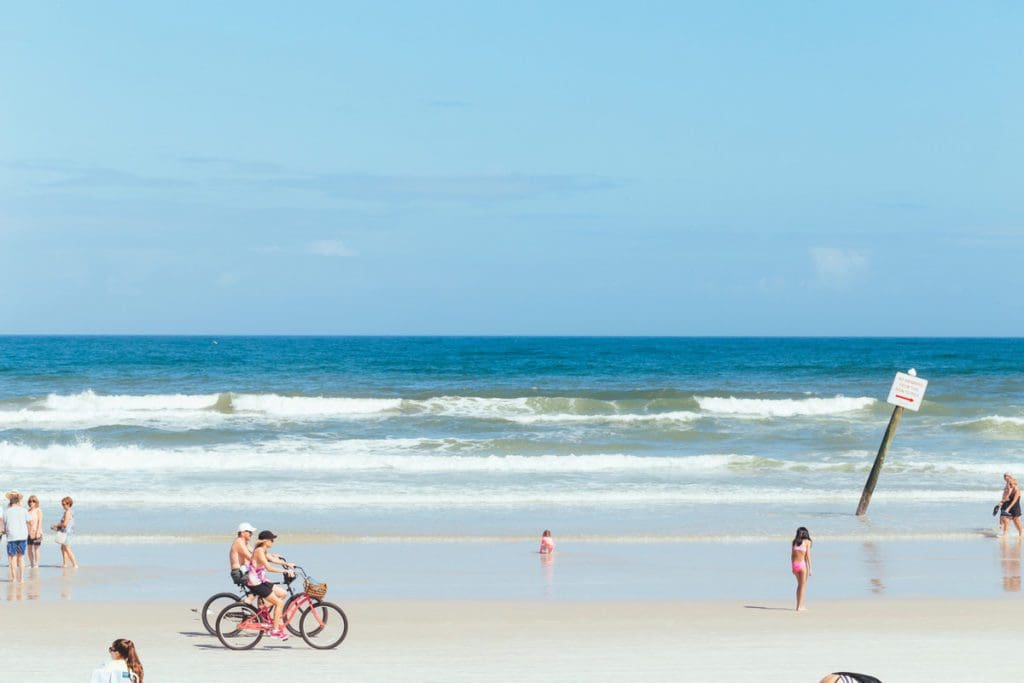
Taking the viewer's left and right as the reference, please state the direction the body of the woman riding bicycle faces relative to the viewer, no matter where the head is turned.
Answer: facing to the right of the viewer

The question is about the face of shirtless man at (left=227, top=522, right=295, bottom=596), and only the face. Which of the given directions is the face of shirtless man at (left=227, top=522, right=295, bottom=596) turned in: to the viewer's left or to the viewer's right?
to the viewer's right

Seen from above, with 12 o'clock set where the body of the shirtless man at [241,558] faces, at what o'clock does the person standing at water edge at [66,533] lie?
The person standing at water edge is roughly at 8 o'clock from the shirtless man.

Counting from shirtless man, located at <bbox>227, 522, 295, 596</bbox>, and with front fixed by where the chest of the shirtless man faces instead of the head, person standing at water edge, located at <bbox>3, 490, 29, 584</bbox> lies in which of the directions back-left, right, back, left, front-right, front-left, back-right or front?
back-left

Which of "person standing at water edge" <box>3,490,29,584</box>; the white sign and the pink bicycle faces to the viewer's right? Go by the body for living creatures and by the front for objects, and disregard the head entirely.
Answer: the pink bicycle

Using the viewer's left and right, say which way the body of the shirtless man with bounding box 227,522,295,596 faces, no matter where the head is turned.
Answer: facing to the right of the viewer

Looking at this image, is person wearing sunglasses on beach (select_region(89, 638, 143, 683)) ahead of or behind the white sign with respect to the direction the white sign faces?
ahead

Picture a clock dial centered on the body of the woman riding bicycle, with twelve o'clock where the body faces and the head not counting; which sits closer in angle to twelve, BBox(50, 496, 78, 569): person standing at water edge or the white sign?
the white sign

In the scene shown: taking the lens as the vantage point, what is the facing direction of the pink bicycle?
facing to the right of the viewer

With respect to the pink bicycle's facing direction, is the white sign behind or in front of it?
in front
